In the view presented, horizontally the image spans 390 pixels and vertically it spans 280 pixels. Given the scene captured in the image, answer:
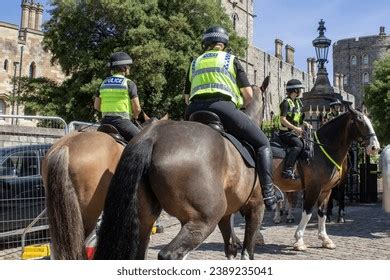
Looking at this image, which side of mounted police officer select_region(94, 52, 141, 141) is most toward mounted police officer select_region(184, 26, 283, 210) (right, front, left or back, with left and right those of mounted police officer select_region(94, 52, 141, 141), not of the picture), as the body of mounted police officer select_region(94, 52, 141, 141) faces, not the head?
right

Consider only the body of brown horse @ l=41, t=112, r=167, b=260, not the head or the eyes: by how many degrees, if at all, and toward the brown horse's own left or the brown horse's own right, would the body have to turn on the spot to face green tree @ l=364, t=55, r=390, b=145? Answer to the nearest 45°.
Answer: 0° — it already faces it

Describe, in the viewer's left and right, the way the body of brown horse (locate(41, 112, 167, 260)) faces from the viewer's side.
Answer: facing away from the viewer and to the right of the viewer

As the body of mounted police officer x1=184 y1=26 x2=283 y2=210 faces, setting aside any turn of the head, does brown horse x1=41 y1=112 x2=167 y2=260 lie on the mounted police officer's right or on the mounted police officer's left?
on the mounted police officer's left

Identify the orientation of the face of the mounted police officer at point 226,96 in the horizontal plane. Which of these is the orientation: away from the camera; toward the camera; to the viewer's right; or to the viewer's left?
away from the camera

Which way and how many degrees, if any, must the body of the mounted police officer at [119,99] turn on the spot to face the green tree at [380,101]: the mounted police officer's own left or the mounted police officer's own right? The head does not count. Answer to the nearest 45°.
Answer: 0° — they already face it

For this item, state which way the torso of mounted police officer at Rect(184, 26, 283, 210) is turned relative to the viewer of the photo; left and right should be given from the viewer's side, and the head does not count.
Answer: facing away from the viewer and to the right of the viewer

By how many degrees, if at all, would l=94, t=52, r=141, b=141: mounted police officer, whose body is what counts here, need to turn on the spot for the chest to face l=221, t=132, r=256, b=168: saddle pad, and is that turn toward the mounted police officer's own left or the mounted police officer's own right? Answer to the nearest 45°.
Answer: approximately 90° to the mounted police officer's own right

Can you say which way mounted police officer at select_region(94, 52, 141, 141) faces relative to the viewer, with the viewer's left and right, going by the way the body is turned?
facing away from the viewer and to the right of the viewer

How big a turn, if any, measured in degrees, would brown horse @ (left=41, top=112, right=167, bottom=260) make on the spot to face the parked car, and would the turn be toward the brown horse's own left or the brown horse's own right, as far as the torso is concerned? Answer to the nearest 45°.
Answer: approximately 45° to the brown horse's own left

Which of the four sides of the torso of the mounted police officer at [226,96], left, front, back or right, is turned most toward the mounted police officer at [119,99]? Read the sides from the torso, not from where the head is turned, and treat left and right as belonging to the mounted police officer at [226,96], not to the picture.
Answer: left

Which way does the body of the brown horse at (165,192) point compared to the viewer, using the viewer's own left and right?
facing away from the viewer and to the right of the viewer
